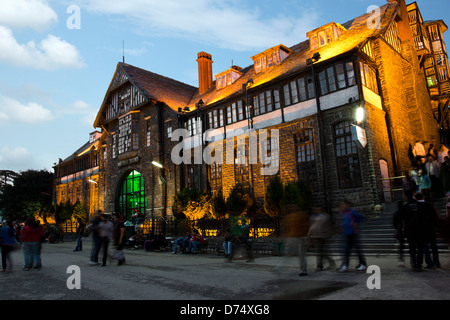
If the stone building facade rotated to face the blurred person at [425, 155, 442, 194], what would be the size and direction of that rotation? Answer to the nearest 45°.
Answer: approximately 90° to its left

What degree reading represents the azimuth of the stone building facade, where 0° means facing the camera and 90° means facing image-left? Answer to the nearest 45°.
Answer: approximately 45°

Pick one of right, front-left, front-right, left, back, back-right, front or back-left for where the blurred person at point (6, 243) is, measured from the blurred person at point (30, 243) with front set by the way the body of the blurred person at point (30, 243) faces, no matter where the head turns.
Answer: left

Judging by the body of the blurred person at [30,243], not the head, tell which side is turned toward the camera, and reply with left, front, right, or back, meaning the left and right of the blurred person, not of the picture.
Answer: back

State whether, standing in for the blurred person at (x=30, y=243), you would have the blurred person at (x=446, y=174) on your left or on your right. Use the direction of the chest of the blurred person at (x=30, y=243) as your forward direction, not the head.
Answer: on your right

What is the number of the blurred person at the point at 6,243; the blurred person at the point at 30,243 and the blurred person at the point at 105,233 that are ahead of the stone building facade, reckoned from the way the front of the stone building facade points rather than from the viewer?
3

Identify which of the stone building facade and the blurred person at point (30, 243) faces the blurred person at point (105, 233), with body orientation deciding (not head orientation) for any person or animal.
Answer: the stone building facade

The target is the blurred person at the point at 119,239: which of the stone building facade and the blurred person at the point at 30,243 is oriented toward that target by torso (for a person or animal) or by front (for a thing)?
the stone building facade
